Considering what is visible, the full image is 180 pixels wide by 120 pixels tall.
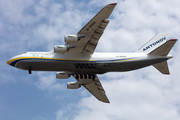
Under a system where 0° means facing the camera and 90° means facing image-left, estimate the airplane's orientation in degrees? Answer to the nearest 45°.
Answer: approximately 90°
